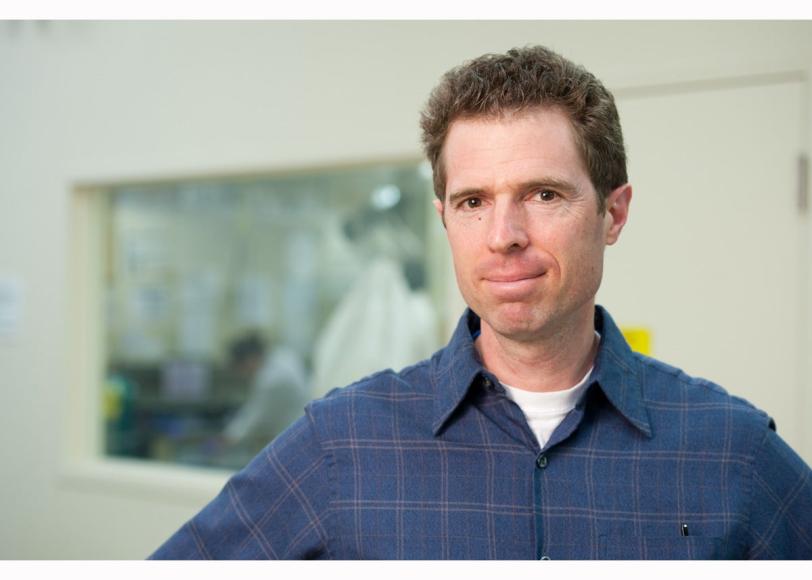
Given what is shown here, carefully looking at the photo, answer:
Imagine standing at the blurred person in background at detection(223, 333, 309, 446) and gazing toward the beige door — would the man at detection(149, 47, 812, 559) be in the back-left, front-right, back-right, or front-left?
front-right

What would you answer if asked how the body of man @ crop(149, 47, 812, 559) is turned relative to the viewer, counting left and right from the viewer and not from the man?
facing the viewer

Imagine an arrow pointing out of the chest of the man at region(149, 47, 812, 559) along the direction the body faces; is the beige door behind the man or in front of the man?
behind

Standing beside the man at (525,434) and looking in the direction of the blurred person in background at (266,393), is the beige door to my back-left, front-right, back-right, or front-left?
front-right

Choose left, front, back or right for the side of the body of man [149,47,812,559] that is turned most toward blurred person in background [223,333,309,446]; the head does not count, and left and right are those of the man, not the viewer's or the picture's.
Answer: back

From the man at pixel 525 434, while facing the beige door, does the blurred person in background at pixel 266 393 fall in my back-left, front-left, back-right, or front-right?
front-left
